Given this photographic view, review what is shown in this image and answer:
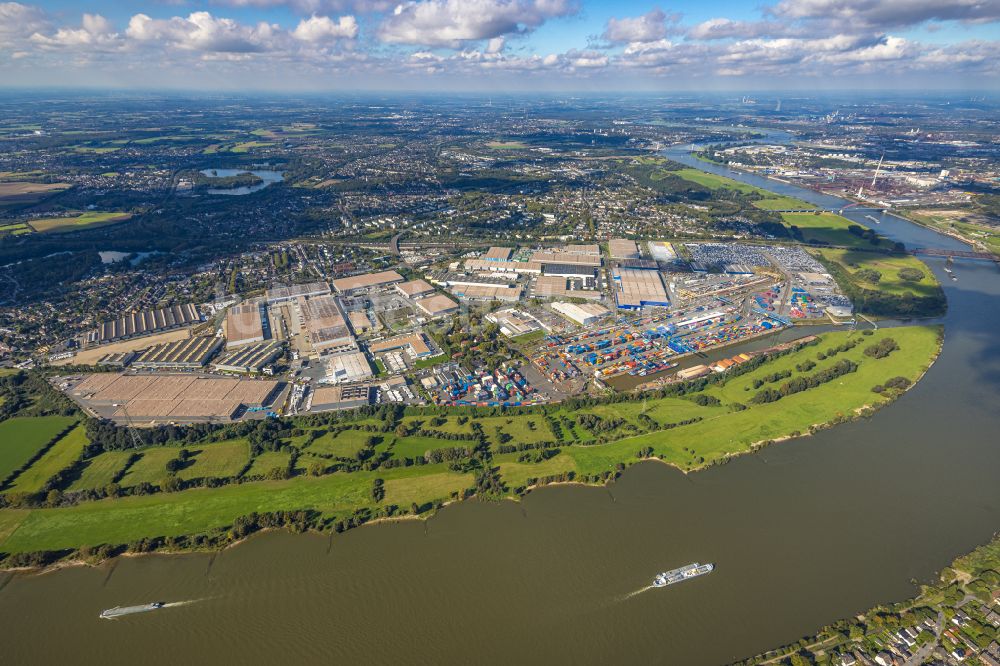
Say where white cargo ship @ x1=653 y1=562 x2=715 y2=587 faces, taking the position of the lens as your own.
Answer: facing to the right of the viewer

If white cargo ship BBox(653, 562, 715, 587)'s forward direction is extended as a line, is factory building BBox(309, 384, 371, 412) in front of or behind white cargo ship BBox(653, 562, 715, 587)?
behind

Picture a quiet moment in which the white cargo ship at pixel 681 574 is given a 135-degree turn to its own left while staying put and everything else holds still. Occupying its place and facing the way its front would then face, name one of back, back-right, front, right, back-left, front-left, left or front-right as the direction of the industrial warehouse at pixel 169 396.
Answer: front-left

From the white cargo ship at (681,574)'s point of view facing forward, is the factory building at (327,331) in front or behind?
behind

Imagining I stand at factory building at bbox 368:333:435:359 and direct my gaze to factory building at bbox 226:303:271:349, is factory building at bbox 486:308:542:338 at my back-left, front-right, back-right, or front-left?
back-right
